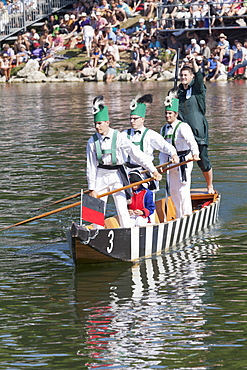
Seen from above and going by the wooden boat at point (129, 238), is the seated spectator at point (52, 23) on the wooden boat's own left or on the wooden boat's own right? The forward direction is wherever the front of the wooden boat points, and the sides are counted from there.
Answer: on the wooden boat's own right

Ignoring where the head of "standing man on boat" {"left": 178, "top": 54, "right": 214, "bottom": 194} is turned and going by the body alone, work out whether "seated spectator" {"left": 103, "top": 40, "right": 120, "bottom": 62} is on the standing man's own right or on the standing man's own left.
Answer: on the standing man's own right

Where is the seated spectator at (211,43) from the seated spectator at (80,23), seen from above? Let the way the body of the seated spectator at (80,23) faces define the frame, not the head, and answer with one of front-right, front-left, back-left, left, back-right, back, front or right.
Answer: left

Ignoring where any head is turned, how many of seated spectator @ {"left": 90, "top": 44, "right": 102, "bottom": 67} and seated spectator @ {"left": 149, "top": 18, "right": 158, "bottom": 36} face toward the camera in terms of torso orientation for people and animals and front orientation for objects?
2

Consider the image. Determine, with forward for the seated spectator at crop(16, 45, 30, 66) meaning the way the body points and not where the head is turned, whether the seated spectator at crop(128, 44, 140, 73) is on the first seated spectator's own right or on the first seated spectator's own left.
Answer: on the first seated spectator's own left

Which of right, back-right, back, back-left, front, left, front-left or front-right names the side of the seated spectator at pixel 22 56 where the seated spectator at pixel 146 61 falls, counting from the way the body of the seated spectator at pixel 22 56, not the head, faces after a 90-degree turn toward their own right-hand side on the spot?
back

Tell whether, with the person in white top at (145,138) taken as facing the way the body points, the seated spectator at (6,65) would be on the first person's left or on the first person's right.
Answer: on the first person's right

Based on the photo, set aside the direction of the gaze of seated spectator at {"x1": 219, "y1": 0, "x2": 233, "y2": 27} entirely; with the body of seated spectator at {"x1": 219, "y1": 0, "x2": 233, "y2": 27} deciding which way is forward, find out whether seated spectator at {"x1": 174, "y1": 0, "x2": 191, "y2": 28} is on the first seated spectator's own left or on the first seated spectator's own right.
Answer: on the first seated spectator's own right
